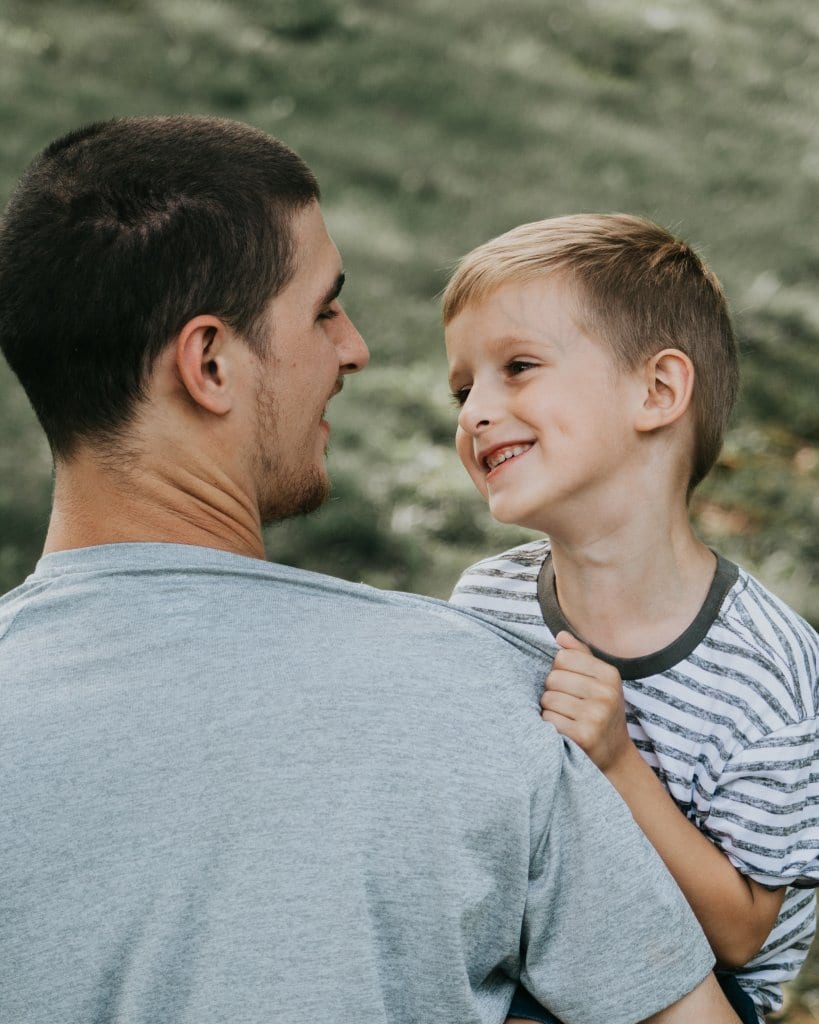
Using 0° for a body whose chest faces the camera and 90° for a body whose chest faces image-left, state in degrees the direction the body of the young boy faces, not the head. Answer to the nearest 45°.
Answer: approximately 45°

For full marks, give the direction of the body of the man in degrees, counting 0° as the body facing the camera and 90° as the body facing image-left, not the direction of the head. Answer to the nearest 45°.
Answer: approximately 180°

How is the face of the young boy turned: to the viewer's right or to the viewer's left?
to the viewer's left
